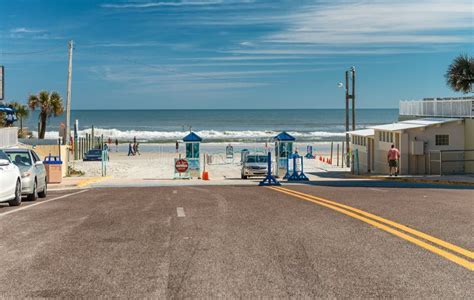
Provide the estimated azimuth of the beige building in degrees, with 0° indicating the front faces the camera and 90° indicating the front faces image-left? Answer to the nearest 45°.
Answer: approximately 45°

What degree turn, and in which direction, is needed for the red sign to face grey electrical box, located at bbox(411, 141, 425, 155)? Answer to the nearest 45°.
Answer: approximately 90° to its left

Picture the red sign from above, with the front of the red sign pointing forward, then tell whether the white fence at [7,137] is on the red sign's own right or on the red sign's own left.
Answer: on the red sign's own right

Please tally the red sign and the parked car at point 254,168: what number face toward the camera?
2

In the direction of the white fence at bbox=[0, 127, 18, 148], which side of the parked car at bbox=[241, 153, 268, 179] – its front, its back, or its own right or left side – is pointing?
right

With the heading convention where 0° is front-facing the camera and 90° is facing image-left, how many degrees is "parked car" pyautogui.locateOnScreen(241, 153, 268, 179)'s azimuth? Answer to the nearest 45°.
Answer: approximately 0°

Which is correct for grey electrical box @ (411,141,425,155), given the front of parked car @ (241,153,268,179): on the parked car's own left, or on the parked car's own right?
on the parked car's own left
